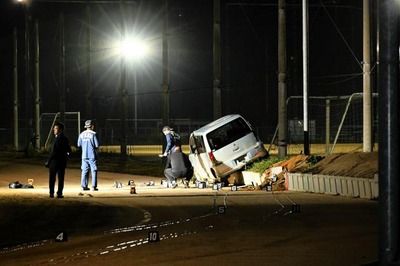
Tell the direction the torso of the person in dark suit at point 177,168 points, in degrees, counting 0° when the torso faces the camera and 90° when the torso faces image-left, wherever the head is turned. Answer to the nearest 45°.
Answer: approximately 180°

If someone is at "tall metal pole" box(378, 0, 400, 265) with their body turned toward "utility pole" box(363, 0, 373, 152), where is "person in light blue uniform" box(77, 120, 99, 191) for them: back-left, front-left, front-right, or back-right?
front-left
